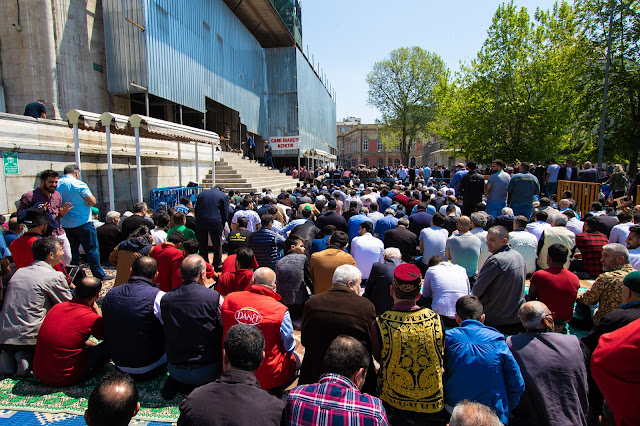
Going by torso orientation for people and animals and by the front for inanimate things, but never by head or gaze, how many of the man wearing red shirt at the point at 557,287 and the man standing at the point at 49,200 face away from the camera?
1

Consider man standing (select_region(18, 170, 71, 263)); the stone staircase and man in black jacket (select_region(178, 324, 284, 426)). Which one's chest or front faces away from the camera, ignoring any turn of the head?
the man in black jacket

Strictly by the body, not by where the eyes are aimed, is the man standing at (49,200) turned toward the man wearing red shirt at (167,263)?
yes

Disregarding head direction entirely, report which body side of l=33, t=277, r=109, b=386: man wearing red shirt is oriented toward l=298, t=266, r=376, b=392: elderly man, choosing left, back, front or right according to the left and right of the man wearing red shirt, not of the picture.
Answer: right

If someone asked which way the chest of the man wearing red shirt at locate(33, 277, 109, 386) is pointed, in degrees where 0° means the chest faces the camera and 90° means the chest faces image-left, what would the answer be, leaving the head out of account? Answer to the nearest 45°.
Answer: approximately 225°

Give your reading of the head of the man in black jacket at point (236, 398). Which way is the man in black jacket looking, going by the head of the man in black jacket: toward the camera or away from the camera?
away from the camera

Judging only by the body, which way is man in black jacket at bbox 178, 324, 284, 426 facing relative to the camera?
away from the camera

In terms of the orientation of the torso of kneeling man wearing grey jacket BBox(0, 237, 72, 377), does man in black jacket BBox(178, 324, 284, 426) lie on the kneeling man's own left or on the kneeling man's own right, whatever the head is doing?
on the kneeling man's own right

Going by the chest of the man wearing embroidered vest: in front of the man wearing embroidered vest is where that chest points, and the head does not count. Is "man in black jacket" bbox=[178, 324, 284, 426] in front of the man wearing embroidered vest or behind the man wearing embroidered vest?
behind

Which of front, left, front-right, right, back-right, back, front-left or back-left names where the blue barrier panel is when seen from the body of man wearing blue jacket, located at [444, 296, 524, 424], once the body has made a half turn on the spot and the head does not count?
back-right

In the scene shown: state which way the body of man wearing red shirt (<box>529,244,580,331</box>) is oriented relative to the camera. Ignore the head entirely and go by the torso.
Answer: away from the camera

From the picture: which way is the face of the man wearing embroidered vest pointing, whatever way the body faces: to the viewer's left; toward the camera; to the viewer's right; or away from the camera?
away from the camera

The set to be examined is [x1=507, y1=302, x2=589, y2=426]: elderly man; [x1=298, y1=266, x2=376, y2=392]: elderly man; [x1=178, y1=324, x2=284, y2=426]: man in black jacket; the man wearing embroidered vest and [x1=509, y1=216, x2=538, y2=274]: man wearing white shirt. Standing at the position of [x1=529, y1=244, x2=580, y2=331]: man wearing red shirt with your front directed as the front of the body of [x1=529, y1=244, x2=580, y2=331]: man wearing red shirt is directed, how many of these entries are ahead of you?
1

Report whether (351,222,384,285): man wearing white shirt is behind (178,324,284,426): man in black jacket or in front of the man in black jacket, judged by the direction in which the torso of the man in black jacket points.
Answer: in front

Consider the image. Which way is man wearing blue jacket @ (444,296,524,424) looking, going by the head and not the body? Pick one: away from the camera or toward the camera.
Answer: away from the camera

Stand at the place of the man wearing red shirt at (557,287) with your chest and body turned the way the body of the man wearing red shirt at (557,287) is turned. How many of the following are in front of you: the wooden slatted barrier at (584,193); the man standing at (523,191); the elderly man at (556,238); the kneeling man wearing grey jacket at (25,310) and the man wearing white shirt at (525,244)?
4

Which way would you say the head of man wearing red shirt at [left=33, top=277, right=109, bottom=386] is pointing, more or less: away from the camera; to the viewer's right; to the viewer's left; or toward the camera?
away from the camera

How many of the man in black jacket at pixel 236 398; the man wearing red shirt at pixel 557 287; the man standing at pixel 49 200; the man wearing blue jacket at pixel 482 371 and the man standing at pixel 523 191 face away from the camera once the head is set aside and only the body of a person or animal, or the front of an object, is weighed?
4

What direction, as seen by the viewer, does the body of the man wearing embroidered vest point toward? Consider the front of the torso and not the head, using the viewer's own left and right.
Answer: facing away from the viewer
